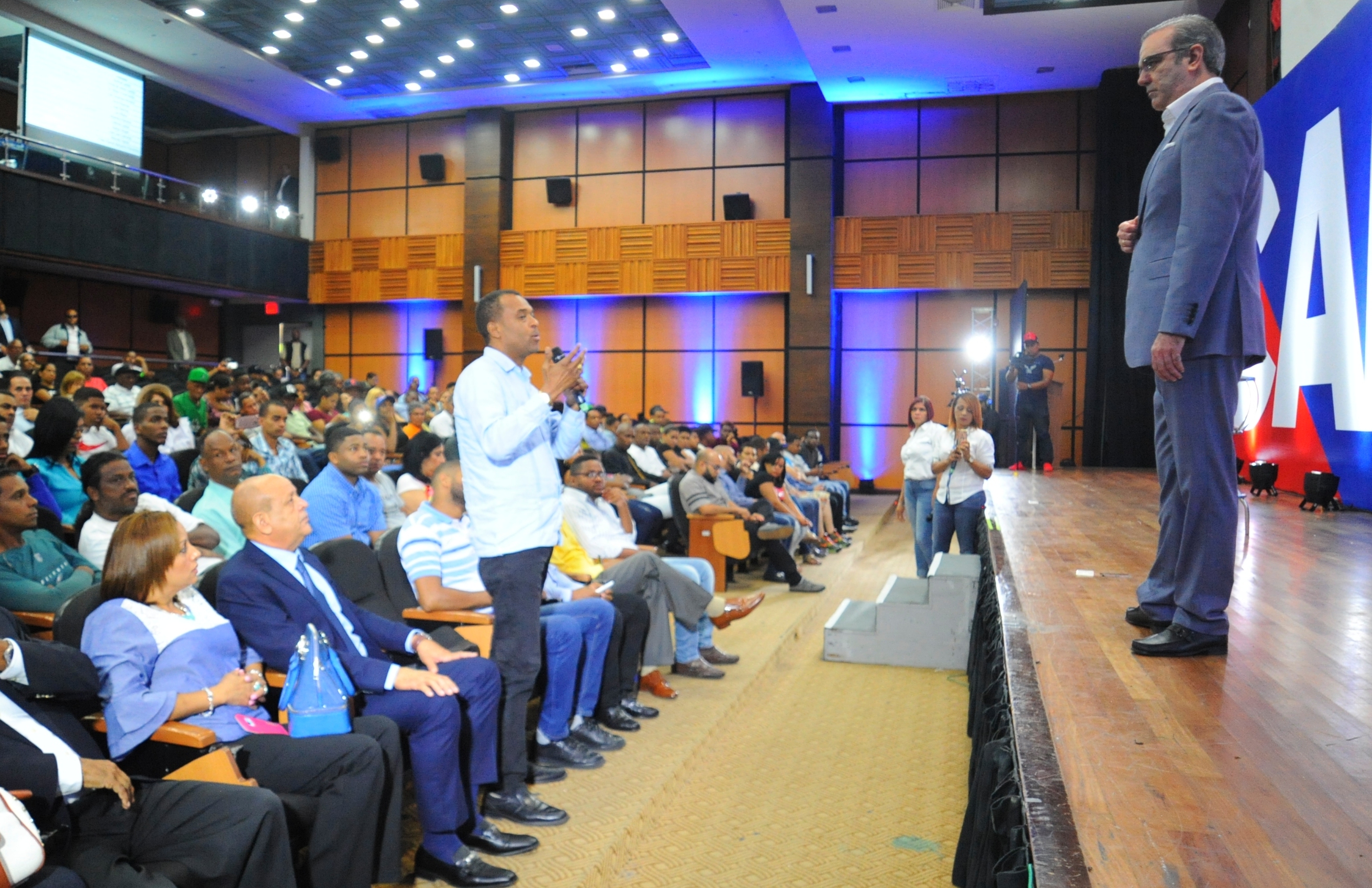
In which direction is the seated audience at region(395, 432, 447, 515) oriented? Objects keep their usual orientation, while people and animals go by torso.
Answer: to the viewer's right

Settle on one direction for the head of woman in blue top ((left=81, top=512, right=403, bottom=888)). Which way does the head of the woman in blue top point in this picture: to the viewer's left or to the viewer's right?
to the viewer's right

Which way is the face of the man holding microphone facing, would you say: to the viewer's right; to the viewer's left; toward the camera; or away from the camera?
to the viewer's right

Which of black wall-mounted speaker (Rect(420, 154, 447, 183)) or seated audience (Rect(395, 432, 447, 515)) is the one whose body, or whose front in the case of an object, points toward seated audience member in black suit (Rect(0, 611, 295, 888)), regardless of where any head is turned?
the black wall-mounted speaker

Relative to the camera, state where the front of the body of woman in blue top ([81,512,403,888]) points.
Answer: to the viewer's right

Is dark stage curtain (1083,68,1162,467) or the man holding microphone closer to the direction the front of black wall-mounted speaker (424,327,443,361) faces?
the man holding microphone

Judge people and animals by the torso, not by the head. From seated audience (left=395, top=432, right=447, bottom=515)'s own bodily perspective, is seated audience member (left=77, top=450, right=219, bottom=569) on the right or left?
on their right

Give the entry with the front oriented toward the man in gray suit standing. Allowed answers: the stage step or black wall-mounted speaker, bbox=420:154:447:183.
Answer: the black wall-mounted speaker

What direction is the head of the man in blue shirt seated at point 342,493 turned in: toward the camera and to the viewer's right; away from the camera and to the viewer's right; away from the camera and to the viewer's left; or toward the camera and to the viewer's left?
toward the camera and to the viewer's right
